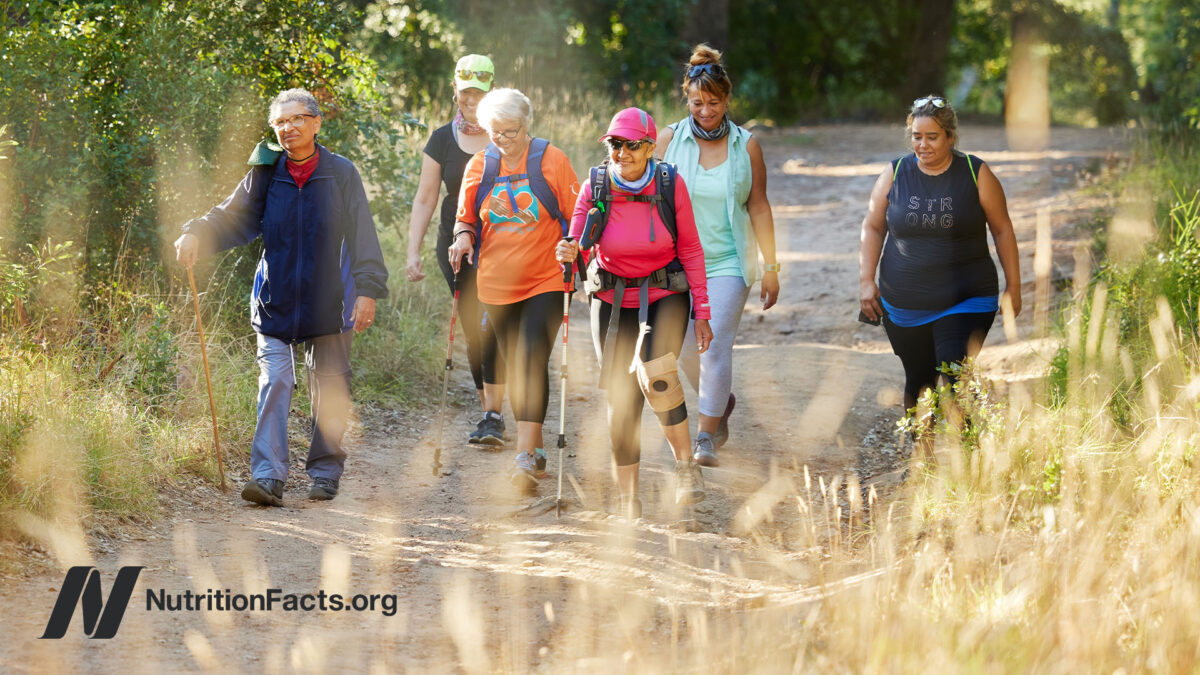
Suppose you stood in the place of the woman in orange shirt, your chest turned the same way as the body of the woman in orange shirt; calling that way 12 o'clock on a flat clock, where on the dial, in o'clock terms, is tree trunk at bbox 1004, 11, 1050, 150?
The tree trunk is roughly at 7 o'clock from the woman in orange shirt.

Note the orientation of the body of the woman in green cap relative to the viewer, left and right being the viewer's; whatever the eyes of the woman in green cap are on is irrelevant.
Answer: facing the viewer

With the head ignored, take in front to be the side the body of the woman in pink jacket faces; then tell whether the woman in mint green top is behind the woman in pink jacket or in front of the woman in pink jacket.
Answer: behind

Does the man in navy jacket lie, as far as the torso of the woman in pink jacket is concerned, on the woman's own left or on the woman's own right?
on the woman's own right

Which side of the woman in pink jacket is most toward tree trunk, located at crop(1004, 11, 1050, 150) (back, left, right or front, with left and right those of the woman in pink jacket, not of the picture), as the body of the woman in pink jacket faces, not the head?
back

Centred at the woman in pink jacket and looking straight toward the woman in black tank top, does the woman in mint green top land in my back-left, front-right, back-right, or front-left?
front-left

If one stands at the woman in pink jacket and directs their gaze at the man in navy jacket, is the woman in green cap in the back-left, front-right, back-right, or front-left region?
front-right

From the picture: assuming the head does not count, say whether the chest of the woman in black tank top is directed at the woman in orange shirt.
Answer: no

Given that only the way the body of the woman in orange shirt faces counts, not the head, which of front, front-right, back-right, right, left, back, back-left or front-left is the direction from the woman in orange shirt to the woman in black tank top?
left

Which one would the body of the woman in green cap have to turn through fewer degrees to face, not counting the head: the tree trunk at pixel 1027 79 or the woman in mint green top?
the woman in mint green top

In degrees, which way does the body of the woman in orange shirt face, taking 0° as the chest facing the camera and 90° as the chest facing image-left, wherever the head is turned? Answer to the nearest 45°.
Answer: approximately 0°

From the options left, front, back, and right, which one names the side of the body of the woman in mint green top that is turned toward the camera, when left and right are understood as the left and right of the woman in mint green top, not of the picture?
front

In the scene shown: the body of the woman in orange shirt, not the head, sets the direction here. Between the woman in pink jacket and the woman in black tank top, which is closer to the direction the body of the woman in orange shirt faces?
the woman in pink jacket

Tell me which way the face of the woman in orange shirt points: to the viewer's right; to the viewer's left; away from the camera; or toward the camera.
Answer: toward the camera

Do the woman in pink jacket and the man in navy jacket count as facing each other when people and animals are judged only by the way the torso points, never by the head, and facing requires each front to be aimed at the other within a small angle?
no

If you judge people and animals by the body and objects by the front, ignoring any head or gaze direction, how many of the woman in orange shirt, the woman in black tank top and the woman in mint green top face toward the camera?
3

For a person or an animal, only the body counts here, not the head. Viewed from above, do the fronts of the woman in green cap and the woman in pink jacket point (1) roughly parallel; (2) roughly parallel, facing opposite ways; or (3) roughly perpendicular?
roughly parallel

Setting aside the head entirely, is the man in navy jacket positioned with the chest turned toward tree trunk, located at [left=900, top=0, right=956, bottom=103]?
no

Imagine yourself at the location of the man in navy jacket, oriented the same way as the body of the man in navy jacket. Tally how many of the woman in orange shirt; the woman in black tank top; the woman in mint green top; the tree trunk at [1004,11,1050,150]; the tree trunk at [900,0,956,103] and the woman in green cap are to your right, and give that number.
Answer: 0

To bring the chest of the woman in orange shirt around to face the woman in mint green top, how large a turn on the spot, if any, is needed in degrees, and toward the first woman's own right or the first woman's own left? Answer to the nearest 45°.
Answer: approximately 90° to the first woman's own left

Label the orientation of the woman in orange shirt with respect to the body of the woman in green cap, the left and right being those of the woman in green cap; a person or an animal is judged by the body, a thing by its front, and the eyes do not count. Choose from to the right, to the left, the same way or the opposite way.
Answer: the same way

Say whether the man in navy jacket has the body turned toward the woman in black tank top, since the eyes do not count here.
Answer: no

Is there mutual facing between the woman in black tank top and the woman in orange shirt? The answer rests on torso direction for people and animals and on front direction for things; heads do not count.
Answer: no

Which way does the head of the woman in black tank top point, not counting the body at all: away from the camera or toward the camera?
toward the camera
